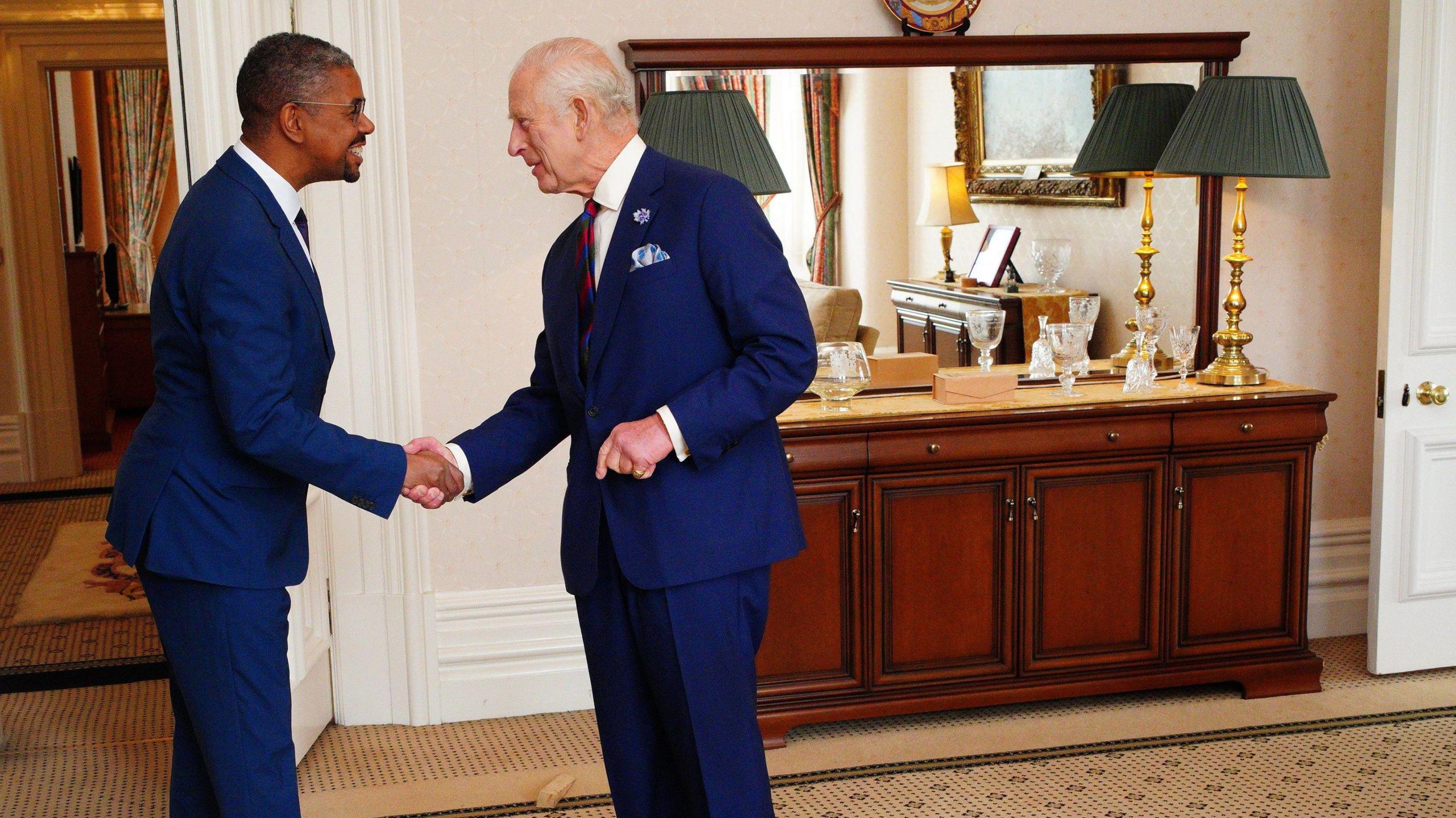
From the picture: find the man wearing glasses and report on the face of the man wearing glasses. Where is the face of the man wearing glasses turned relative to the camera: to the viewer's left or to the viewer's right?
to the viewer's right

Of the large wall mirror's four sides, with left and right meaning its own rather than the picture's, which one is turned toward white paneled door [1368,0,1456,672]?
left

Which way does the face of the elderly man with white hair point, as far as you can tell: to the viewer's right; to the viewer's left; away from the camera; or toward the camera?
to the viewer's left

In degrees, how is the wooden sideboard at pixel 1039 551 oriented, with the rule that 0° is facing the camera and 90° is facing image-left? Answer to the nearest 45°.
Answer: approximately 0°

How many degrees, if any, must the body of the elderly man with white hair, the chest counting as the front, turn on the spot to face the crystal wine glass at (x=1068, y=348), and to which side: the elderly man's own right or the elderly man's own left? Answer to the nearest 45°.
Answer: approximately 180°

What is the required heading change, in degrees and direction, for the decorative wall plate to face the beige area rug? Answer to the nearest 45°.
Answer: approximately 90° to its right

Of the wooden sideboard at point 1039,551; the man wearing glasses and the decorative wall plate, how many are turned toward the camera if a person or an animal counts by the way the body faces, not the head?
2

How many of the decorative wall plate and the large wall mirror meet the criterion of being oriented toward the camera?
2

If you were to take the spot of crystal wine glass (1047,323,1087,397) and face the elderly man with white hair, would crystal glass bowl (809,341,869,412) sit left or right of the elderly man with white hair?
right

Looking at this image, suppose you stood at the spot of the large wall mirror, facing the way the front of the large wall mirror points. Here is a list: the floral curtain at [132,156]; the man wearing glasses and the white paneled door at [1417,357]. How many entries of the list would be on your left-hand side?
1

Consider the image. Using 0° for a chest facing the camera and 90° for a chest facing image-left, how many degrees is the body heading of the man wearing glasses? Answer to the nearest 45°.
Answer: approximately 270°
